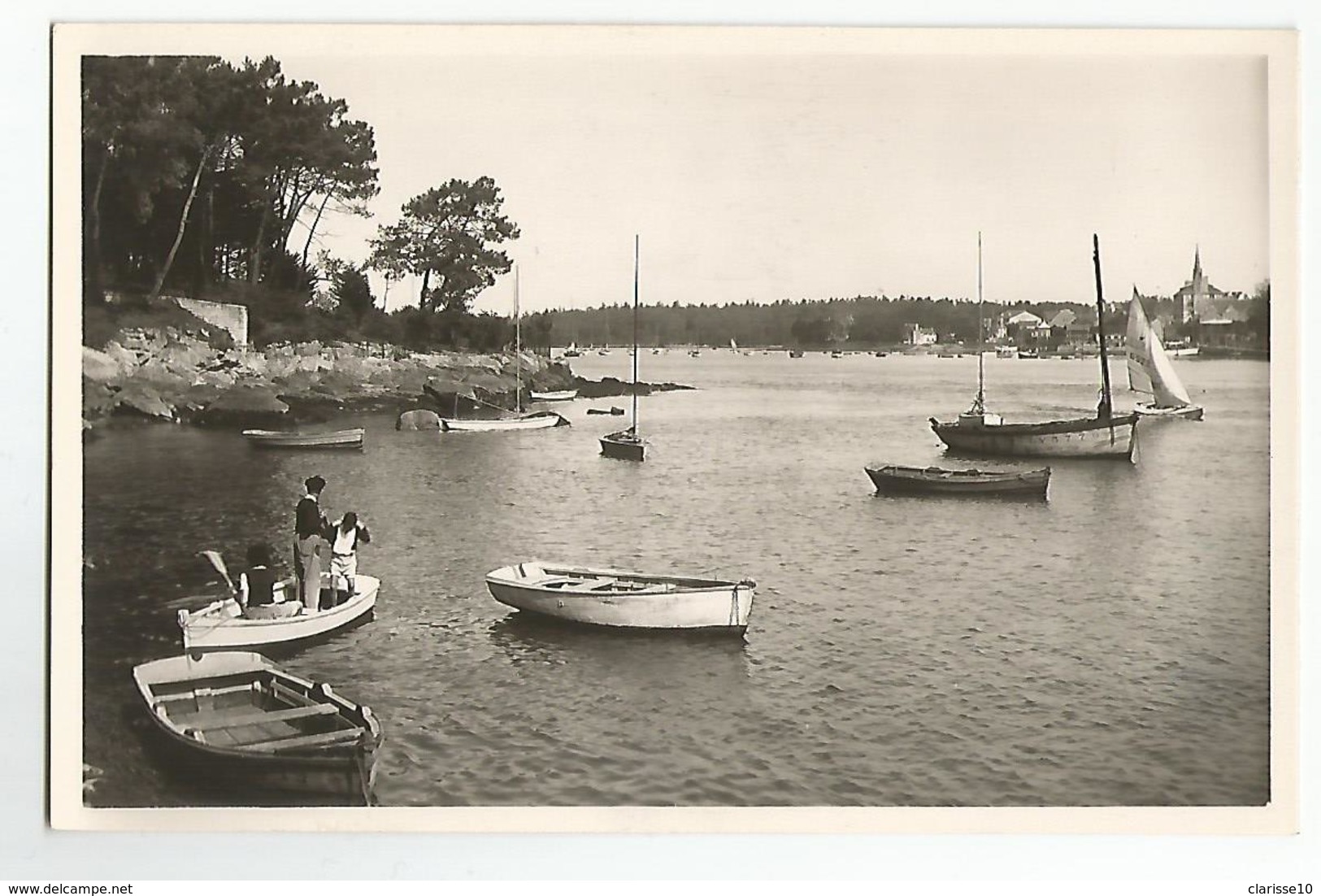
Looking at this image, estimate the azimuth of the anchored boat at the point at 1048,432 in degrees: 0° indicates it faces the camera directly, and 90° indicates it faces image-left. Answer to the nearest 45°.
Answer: approximately 270°

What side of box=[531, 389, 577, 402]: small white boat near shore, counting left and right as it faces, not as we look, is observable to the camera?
right

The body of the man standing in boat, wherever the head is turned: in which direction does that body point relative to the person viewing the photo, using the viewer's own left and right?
facing away from the viewer and to the right of the viewer

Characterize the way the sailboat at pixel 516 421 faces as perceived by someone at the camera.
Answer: facing to the right of the viewer
